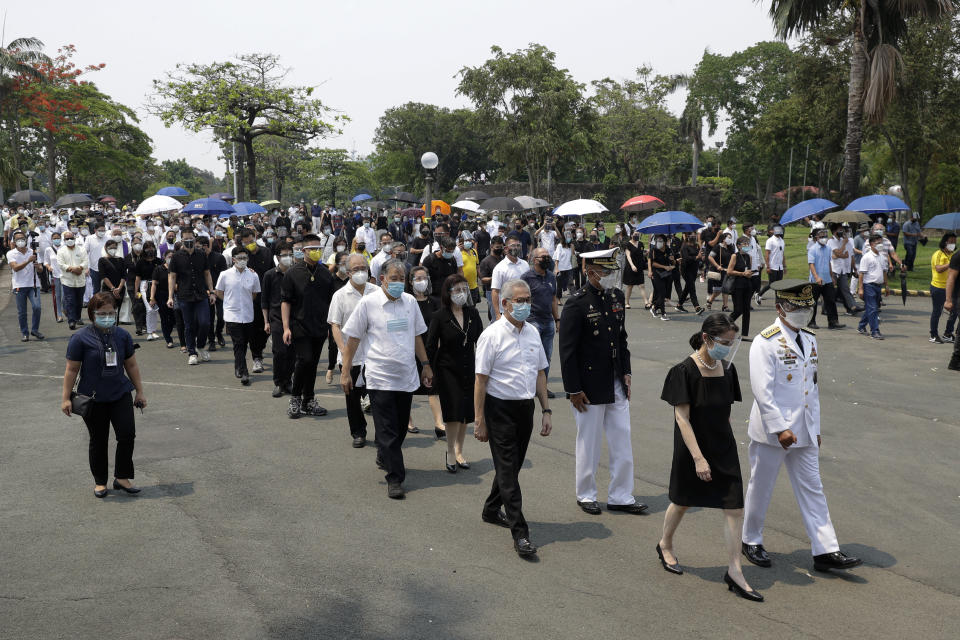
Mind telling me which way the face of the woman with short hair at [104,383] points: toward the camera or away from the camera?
toward the camera

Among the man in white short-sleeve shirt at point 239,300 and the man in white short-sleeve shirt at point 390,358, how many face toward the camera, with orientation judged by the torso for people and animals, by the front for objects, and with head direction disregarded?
2

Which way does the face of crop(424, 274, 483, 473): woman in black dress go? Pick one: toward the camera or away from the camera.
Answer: toward the camera

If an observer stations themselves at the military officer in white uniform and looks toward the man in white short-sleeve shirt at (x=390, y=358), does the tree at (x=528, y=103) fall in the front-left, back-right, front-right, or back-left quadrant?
front-right

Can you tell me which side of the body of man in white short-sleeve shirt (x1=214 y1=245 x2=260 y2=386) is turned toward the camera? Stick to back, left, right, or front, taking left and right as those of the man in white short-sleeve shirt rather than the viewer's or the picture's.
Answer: front

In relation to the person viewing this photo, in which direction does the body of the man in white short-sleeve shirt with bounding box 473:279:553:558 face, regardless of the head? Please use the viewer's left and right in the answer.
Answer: facing the viewer and to the right of the viewer

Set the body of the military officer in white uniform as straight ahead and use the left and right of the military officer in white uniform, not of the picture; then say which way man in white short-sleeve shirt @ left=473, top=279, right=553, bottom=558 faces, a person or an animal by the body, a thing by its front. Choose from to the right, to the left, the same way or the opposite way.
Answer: the same way

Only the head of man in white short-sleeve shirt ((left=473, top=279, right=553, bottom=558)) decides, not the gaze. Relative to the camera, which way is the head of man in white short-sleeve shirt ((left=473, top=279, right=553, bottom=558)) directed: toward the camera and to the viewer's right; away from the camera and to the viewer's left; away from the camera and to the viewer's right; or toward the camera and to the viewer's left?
toward the camera and to the viewer's right

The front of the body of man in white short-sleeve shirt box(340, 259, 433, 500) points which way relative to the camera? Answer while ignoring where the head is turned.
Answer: toward the camera

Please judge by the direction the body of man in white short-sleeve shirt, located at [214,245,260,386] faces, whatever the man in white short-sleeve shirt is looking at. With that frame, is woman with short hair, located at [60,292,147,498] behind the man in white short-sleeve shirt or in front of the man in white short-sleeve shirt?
in front

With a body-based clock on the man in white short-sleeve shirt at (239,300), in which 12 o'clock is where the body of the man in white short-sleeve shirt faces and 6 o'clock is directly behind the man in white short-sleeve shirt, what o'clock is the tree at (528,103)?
The tree is roughly at 7 o'clock from the man in white short-sleeve shirt.

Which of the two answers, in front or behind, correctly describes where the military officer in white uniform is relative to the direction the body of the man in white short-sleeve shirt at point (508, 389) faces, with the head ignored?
in front
